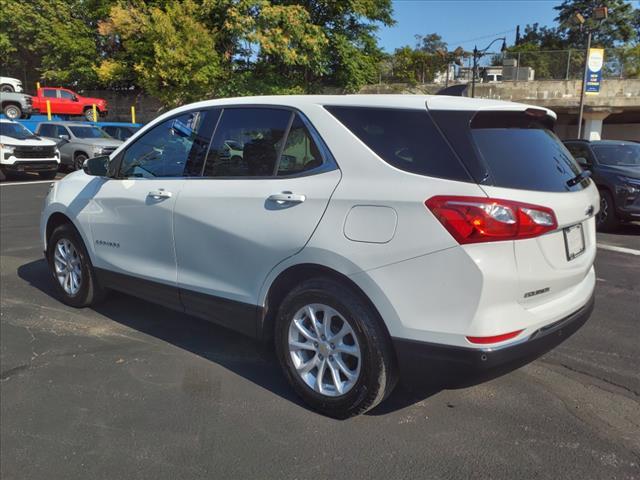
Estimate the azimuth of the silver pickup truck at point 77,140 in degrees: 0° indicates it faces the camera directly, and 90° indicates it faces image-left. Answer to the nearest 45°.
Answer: approximately 315°

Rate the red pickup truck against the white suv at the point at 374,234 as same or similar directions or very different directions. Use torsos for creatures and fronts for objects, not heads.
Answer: very different directions

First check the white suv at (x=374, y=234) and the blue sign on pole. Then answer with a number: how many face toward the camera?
1

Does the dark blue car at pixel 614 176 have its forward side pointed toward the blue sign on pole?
no

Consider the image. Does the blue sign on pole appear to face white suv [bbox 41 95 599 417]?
yes

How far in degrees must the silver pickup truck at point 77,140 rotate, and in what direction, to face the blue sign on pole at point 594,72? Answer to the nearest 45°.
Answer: approximately 45° to its left

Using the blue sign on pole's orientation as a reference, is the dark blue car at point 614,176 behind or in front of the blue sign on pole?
in front

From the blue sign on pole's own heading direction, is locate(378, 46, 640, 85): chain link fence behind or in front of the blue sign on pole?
behind

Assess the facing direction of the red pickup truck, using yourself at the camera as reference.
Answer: facing the viewer and to the right of the viewer

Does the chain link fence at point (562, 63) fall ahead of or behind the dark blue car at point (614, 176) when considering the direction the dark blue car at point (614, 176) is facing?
behind

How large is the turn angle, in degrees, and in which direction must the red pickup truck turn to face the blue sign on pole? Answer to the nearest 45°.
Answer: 0° — it already faces it

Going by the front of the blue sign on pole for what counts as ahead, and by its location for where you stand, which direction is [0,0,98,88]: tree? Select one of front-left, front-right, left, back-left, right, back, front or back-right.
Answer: right

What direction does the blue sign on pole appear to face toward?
toward the camera

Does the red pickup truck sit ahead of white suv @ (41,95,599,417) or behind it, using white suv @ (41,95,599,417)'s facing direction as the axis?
ahead

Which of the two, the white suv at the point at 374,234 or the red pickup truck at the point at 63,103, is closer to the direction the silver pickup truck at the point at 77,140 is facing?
the white suv

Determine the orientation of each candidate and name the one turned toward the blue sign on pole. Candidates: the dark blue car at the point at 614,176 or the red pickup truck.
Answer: the red pickup truck

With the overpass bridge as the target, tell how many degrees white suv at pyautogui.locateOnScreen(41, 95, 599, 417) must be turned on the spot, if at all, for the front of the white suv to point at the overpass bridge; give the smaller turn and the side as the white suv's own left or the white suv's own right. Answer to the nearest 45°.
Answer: approximately 90° to the white suv's own right

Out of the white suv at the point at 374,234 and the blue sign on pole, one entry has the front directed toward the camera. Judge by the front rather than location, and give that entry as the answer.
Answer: the blue sign on pole

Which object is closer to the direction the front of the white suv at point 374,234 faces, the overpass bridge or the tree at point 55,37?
the tree

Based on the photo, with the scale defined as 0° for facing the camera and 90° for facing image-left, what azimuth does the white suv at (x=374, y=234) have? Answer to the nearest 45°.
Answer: approximately 135°
